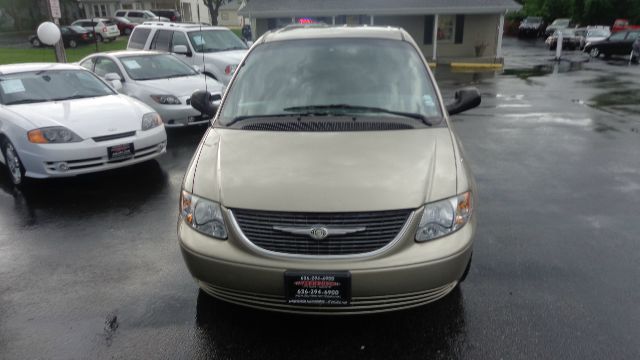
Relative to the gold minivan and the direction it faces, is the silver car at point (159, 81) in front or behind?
behind

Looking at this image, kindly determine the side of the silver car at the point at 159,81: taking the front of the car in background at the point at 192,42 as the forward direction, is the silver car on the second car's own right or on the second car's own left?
on the second car's own right

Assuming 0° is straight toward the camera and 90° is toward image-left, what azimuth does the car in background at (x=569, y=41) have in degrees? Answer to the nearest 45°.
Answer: approximately 45°

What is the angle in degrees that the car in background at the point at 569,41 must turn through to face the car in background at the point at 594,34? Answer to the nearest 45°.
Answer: approximately 90° to its left

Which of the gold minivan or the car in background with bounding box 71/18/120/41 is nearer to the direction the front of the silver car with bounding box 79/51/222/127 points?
the gold minivan

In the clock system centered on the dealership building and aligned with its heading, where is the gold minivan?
The gold minivan is roughly at 12 o'clock from the dealership building.

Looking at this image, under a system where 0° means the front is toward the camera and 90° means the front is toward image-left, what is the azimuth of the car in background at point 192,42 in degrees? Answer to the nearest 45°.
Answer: approximately 315°

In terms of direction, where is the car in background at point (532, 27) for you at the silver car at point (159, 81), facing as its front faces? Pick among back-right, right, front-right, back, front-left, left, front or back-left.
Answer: left

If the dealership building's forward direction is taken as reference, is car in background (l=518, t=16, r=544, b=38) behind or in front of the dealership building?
behind

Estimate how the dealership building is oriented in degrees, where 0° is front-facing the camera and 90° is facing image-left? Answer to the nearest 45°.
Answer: approximately 0°

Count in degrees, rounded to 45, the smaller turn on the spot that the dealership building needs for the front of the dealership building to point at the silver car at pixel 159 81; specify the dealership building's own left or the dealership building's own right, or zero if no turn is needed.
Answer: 0° — it already faces it

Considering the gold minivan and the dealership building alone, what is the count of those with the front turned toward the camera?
2
